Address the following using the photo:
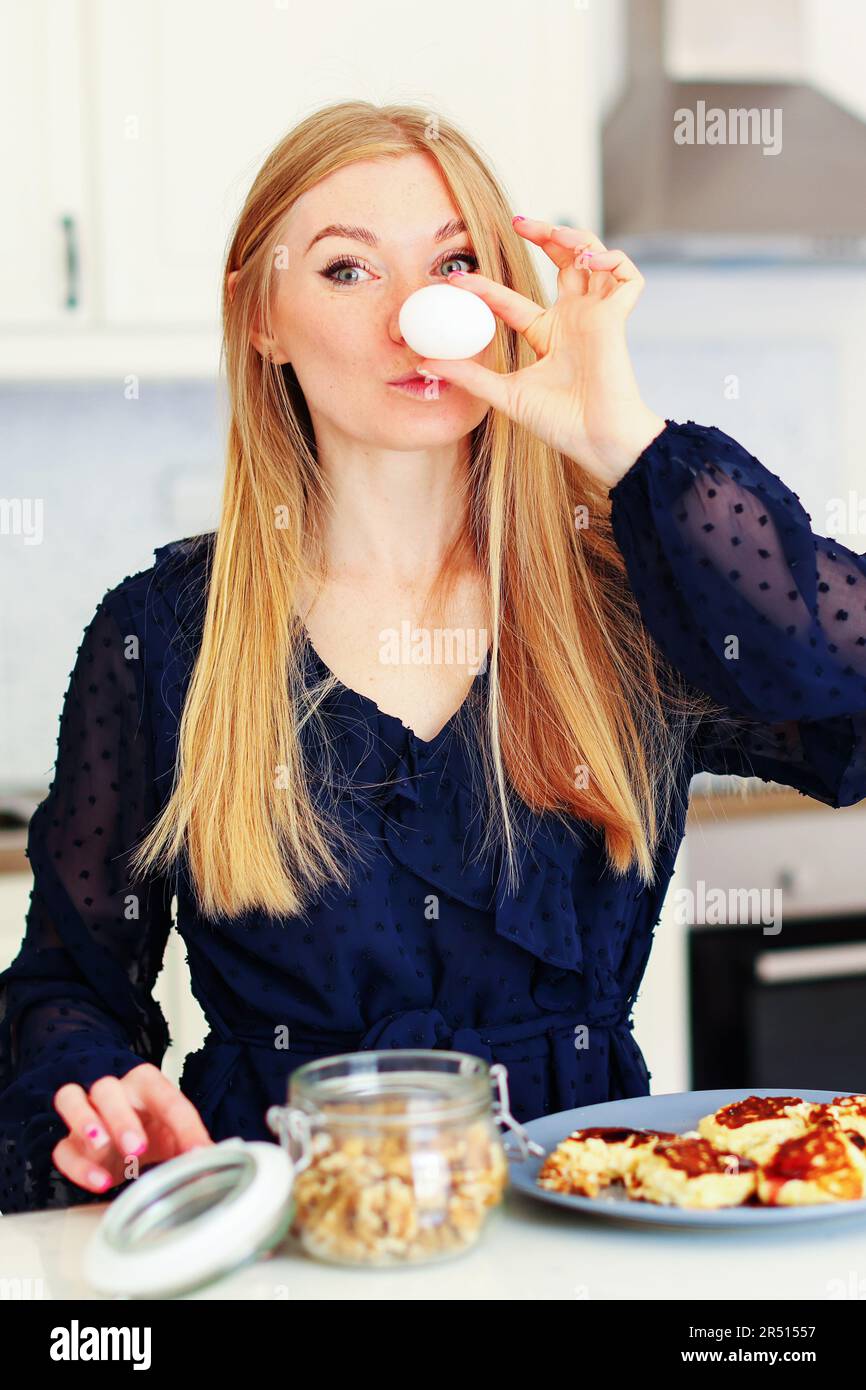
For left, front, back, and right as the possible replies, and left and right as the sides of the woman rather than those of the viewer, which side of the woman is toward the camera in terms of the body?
front

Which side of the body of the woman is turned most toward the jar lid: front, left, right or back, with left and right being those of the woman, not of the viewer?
front

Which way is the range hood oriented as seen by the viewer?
toward the camera

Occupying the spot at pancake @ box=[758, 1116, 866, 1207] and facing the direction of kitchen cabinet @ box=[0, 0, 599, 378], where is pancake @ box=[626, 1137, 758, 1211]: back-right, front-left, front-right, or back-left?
front-left

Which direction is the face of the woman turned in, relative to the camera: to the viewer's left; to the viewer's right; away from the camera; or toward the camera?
toward the camera

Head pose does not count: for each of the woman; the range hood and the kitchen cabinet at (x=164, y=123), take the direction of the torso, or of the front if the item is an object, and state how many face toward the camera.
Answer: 3

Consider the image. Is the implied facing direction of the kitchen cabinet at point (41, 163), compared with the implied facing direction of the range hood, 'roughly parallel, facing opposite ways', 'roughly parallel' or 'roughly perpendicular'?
roughly parallel

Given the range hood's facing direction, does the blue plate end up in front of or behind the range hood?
in front

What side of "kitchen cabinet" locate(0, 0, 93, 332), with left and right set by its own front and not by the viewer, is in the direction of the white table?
front

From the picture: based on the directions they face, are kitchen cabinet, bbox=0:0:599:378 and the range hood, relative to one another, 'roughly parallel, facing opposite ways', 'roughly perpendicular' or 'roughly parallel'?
roughly parallel

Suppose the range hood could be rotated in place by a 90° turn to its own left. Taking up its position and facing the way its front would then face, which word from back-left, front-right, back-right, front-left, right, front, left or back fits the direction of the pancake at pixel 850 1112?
right

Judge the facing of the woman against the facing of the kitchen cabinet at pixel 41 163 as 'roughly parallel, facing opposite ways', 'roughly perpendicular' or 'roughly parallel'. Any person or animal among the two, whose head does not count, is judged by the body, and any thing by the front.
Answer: roughly parallel

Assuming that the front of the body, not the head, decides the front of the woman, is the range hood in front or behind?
behind

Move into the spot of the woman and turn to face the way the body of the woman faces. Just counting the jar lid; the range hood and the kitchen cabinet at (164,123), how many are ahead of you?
1

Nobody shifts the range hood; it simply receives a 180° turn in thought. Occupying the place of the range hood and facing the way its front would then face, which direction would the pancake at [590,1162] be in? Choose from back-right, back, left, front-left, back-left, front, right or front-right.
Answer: back

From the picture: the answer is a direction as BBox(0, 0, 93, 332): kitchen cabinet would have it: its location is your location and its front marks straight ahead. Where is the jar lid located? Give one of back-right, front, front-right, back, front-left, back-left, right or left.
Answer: front

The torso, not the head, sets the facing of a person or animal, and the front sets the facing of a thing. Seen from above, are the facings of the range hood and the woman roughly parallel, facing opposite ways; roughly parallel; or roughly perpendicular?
roughly parallel
